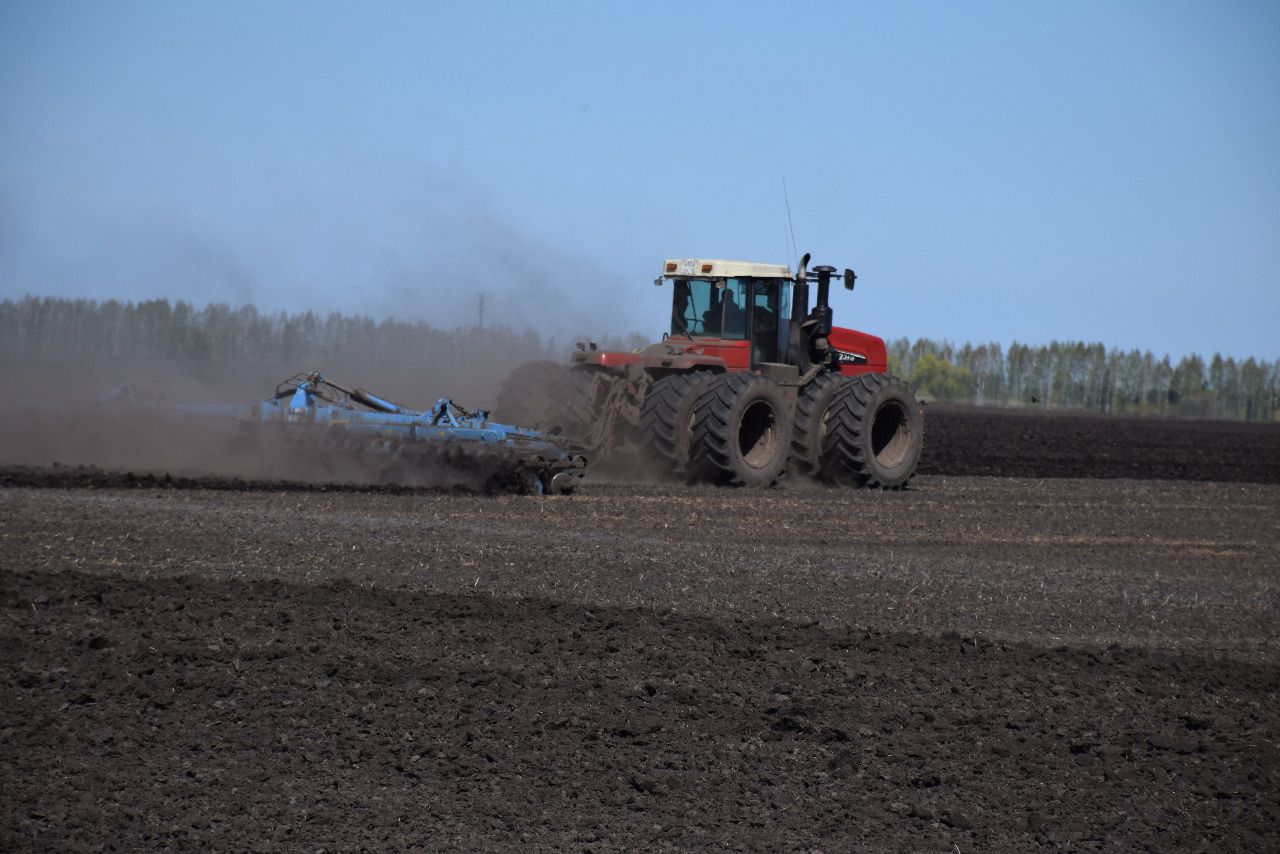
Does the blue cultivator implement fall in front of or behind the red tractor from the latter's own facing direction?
behind

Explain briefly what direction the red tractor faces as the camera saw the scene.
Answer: facing away from the viewer and to the right of the viewer
